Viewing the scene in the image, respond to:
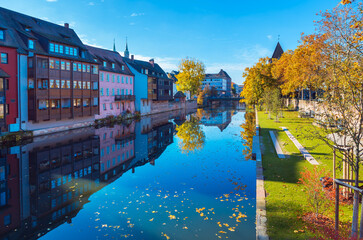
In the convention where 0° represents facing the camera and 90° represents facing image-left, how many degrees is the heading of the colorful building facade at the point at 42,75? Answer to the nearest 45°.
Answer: approximately 315°

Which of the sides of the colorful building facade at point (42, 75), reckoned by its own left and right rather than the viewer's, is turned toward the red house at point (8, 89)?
right
